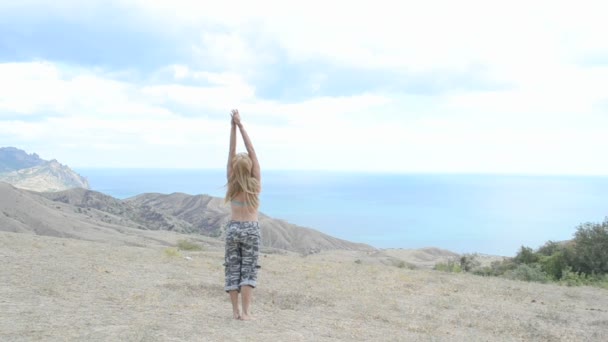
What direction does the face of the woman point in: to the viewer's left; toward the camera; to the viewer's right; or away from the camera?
away from the camera

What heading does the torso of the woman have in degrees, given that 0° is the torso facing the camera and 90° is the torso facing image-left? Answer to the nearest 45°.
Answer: approximately 180°

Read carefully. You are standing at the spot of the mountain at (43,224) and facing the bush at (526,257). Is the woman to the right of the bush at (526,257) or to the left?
right

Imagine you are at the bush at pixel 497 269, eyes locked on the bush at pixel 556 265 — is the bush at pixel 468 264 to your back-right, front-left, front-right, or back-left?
back-left

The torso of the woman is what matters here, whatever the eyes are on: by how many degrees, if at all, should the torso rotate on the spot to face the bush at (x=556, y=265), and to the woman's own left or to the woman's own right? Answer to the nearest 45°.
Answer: approximately 45° to the woman's own right

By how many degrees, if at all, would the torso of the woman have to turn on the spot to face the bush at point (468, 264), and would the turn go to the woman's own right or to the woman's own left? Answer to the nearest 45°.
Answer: approximately 45° to the woman's own right

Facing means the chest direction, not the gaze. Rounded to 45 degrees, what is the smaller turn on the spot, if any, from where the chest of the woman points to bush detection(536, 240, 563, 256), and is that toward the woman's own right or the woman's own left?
approximately 45° to the woman's own right

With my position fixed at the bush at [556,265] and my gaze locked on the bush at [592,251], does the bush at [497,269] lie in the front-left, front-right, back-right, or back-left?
back-left
